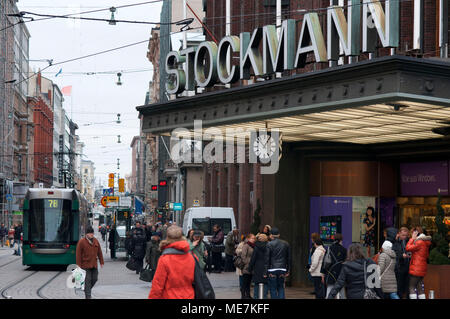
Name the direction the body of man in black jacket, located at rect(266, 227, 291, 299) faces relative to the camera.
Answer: away from the camera

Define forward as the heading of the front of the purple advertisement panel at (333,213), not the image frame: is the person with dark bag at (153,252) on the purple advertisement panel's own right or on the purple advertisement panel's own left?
on the purple advertisement panel's own right

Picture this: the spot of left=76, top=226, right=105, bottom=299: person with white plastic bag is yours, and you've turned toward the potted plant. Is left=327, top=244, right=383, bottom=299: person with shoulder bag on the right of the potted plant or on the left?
right

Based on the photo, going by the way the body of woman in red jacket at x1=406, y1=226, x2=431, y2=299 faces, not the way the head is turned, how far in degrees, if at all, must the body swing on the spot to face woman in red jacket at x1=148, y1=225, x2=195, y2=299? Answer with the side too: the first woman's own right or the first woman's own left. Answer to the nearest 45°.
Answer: approximately 90° to the first woman's own left

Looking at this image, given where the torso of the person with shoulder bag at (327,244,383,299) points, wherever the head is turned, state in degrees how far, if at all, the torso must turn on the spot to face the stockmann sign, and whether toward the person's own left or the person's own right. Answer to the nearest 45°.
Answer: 0° — they already face it

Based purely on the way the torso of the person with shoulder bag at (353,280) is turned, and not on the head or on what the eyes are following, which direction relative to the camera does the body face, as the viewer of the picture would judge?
away from the camera

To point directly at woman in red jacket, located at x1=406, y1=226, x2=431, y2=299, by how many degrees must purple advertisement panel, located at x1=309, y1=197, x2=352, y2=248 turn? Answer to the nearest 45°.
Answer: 0° — it already faces them

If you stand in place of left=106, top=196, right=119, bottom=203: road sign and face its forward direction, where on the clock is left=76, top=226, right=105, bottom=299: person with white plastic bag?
The person with white plastic bag is roughly at 12 o'clock from the road sign.

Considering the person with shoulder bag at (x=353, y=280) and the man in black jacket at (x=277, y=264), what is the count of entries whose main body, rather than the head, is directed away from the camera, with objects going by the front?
2
